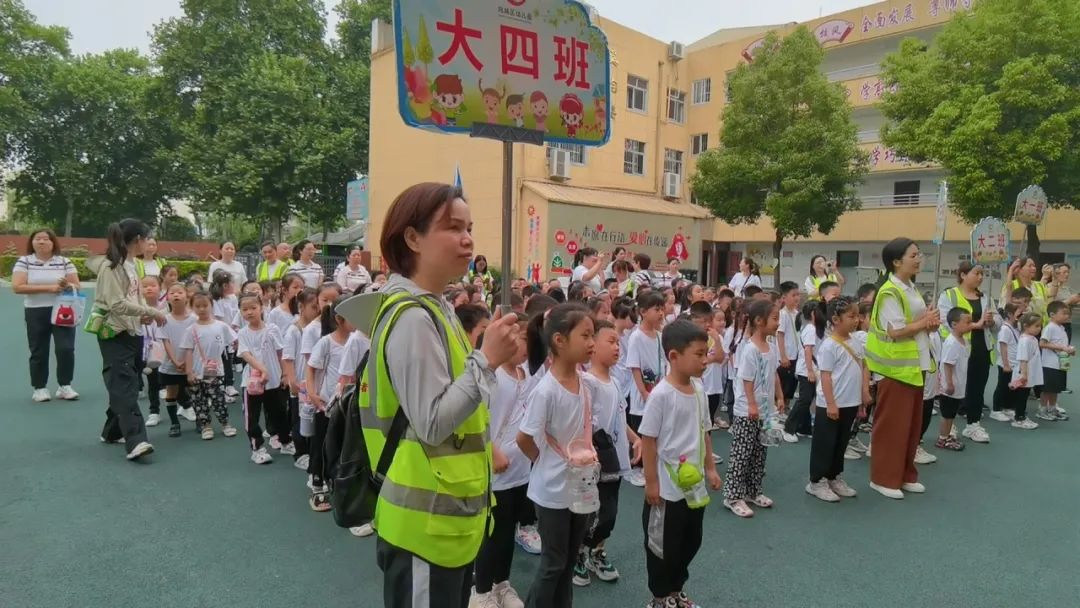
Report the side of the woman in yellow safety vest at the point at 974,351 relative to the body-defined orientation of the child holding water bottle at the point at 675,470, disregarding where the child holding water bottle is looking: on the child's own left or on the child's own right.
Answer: on the child's own left

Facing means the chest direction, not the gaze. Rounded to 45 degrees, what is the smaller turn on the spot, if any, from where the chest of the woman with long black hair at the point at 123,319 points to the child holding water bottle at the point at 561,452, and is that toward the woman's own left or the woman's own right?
approximately 45° to the woman's own right

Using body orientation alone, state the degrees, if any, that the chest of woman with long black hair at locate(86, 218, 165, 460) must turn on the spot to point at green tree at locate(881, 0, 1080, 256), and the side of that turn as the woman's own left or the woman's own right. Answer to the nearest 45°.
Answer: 0° — they already face it

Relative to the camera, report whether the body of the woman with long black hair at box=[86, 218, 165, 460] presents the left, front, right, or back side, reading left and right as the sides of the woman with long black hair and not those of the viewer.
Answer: right

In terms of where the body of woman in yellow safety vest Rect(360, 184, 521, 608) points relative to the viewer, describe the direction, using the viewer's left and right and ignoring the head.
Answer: facing to the right of the viewer

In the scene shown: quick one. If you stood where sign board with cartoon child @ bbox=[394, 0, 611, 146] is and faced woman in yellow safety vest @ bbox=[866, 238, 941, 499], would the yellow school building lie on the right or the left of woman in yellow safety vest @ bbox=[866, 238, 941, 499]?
left
